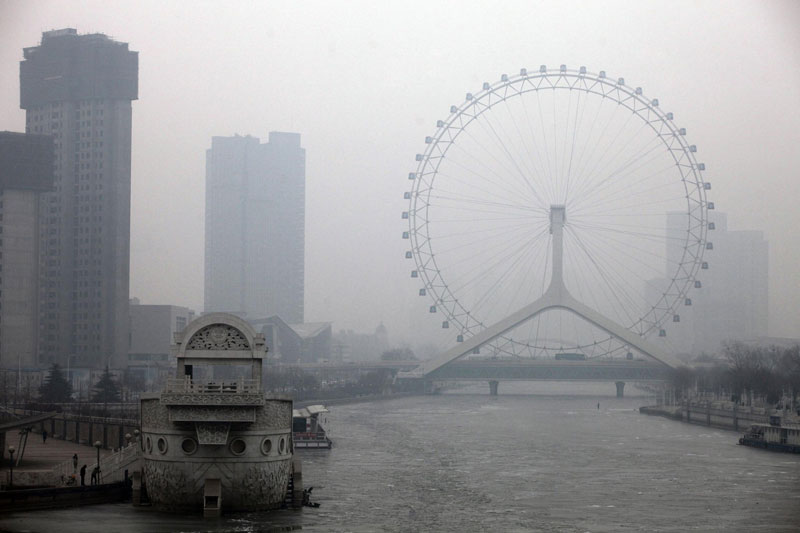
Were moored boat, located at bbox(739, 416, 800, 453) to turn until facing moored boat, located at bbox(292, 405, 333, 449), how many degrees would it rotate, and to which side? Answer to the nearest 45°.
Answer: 0° — it already faces it

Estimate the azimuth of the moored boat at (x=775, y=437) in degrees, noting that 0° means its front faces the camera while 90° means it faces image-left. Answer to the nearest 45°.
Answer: approximately 90°

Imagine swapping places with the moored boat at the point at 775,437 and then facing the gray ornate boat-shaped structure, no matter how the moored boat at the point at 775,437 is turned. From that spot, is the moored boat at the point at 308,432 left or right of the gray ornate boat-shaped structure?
right

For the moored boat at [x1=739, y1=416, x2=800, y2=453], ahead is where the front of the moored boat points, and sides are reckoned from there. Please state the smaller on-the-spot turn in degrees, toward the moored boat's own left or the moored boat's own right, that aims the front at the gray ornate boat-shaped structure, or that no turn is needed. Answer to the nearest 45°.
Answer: approximately 90° to the moored boat's own left

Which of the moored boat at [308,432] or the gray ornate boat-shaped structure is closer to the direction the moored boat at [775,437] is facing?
the moored boat
